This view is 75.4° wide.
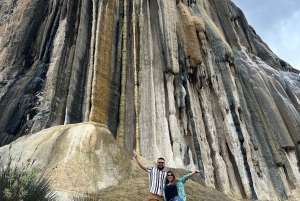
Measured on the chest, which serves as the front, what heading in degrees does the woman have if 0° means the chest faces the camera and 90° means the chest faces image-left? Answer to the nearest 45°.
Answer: approximately 0°

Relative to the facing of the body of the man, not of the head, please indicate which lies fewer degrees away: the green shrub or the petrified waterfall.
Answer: the green shrub

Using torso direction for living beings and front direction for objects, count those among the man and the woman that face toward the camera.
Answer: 2

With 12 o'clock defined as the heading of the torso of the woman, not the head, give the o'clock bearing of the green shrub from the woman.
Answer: The green shrub is roughly at 2 o'clock from the woman.

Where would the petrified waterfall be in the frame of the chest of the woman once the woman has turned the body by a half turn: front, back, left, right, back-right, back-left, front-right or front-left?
front

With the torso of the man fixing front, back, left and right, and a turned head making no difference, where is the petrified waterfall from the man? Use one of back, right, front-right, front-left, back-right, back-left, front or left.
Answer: back
